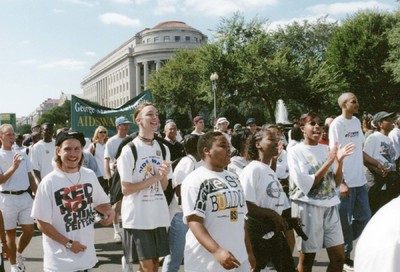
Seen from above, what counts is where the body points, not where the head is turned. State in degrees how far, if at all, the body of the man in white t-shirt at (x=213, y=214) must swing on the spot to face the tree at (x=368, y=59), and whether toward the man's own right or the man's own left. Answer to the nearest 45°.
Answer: approximately 135° to the man's own left

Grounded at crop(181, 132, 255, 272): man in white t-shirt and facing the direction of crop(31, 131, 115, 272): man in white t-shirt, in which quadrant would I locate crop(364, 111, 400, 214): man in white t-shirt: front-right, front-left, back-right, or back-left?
back-right

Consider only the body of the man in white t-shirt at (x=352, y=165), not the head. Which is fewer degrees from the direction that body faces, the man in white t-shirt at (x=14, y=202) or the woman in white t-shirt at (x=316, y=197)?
the woman in white t-shirt

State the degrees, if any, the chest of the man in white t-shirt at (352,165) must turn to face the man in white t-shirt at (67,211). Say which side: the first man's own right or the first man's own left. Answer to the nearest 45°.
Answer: approximately 90° to the first man's own right

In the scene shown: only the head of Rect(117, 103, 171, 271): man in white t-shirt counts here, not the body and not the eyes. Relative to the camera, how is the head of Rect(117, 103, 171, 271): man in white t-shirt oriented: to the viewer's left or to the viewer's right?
to the viewer's right

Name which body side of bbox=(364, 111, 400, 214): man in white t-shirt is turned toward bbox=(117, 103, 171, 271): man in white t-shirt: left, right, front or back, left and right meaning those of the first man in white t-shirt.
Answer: right

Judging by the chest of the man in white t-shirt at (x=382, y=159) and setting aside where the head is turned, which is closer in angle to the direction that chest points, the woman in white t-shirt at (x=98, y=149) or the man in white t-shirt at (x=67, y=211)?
the man in white t-shirt

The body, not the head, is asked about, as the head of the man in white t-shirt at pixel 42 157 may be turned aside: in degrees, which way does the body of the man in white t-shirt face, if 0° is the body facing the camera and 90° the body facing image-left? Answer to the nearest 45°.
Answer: approximately 315°

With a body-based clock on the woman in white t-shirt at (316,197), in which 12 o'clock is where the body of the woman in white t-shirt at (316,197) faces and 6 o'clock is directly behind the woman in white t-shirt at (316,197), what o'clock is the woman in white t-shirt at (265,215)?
the woman in white t-shirt at (265,215) is roughly at 3 o'clock from the woman in white t-shirt at (316,197).
